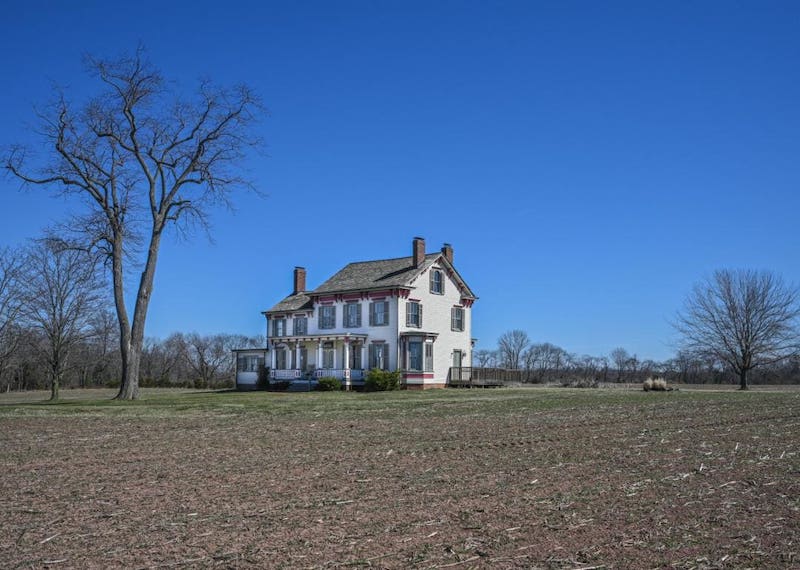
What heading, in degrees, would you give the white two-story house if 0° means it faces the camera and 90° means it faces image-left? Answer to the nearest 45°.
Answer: approximately 45°

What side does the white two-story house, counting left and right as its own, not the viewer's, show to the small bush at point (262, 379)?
right

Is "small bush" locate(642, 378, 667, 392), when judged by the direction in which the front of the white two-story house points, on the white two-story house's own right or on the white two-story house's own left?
on the white two-story house's own left

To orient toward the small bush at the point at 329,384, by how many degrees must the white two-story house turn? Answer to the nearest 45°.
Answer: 0° — it already faces it
